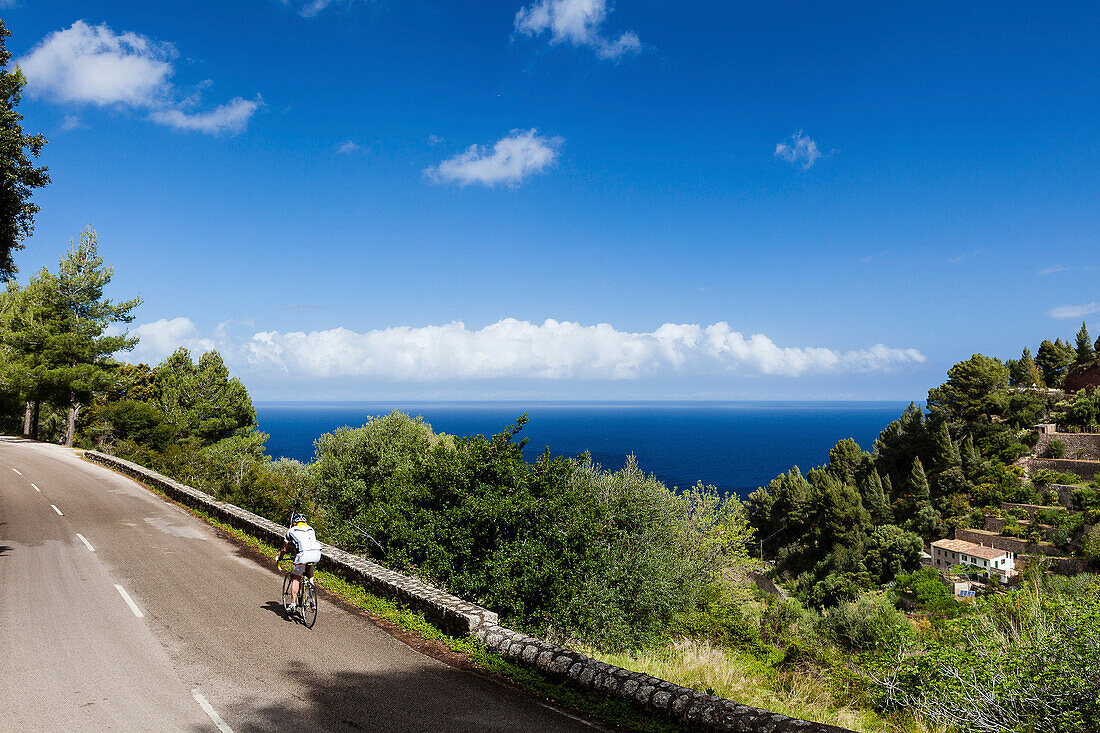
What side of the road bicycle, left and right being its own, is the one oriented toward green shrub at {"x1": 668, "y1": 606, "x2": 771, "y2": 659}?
right

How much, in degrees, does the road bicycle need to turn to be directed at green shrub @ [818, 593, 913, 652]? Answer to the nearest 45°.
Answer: approximately 90° to its right

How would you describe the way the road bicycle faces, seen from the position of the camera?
facing away from the viewer and to the left of the viewer

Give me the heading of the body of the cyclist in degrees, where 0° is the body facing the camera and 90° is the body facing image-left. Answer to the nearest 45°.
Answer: approximately 135°

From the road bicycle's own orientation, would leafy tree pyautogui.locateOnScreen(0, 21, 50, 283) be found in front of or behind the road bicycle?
in front
